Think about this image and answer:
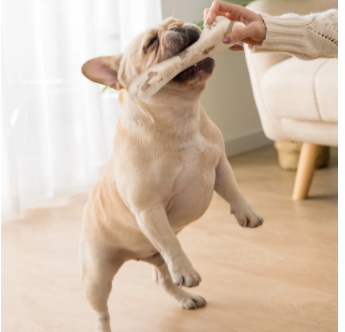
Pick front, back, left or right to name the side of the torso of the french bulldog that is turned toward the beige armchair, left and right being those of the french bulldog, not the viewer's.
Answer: left

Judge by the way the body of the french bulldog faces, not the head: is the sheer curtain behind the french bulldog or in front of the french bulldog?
behind

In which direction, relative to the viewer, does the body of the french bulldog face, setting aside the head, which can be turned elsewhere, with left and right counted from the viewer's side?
facing the viewer and to the right of the viewer
